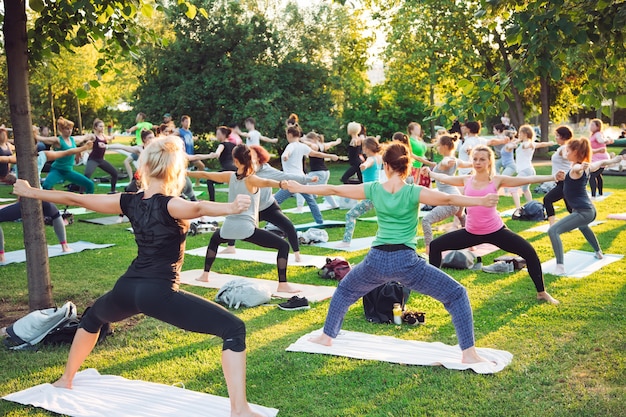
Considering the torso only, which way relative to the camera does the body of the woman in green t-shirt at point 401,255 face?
away from the camera

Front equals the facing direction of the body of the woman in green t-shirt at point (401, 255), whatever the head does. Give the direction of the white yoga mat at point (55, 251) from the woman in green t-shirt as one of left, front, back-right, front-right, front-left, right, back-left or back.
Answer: front-left

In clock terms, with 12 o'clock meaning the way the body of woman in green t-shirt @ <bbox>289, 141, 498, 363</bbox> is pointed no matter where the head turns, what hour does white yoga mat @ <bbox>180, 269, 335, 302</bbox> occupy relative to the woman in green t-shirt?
The white yoga mat is roughly at 11 o'clock from the woman in green t-shirt.

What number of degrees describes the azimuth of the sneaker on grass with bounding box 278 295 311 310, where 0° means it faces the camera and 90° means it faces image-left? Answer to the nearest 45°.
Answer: approximately 90°

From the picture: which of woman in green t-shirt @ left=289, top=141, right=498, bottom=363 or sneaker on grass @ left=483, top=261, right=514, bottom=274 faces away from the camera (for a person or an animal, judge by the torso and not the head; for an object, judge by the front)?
the woman in green t-shirt

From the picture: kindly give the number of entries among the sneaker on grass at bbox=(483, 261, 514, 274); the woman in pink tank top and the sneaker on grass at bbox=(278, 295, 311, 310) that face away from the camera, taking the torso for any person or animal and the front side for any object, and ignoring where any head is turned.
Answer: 0

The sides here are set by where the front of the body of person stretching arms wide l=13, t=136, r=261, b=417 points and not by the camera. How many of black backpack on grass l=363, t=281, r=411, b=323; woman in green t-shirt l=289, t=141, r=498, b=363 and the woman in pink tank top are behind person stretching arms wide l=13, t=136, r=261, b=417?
0

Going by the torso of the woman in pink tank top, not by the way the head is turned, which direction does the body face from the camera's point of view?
toward the camera

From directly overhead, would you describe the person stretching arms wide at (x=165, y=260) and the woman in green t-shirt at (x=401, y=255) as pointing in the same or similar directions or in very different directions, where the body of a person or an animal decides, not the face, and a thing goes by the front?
same or similar directions

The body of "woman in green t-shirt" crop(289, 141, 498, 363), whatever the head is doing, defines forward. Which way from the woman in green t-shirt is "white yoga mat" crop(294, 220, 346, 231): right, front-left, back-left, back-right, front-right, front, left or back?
front

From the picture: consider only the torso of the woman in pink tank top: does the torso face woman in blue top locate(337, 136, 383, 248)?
no

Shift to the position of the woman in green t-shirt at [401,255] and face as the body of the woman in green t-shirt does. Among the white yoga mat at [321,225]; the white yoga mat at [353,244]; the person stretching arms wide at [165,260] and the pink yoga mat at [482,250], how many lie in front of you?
3
